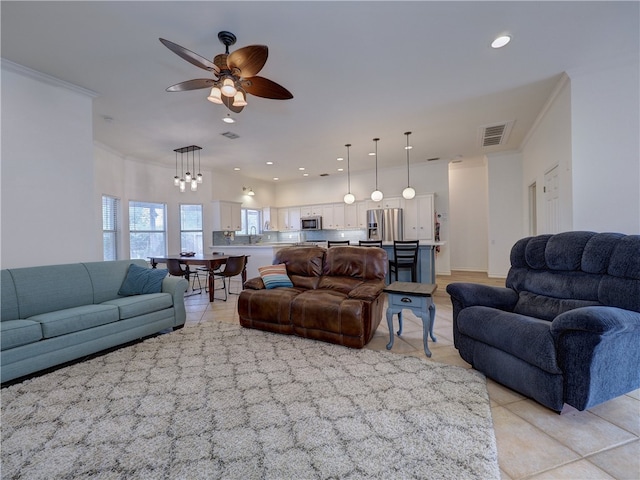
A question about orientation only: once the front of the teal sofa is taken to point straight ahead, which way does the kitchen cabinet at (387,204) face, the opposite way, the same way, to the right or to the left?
to the right

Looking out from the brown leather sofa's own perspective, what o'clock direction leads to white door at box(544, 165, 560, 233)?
The white door is roughly at 7 o'clock from the brown leather sofa.

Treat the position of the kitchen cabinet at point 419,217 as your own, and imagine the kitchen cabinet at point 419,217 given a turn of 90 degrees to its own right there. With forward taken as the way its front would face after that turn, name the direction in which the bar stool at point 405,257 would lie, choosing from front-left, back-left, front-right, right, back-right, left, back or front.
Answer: left

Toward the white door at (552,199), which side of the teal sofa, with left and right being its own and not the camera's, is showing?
front

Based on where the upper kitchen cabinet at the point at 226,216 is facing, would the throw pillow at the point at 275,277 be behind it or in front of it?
in front

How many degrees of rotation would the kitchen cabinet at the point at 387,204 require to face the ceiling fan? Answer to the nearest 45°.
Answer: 0° — it already faces it

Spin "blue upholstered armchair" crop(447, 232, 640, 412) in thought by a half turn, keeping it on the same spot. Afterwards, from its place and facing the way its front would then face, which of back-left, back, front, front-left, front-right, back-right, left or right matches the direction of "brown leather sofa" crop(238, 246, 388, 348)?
back-left

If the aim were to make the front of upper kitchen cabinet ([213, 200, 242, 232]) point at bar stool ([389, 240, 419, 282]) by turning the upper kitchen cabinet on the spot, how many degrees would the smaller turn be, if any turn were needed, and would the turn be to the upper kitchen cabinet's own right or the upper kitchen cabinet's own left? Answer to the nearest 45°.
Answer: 0° — it already faces it

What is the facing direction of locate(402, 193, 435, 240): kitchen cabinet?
toward the camera

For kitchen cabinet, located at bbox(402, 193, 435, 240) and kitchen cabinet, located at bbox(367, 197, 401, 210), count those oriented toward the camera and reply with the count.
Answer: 2

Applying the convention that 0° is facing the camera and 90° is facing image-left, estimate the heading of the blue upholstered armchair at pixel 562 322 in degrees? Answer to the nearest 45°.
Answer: approximately 45°

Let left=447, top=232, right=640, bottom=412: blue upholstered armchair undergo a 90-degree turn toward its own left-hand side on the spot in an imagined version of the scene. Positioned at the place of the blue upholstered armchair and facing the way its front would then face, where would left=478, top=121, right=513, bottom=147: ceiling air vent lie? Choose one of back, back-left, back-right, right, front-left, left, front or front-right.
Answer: back-left

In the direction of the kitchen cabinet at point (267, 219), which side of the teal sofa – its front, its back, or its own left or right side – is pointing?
left

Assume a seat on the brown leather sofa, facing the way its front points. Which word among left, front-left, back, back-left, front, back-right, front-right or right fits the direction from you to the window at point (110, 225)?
right

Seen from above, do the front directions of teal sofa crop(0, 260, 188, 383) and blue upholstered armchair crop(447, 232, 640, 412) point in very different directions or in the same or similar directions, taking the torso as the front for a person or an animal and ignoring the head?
very different directions

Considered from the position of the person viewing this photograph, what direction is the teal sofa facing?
facing the viewer and to the right of the viewer
